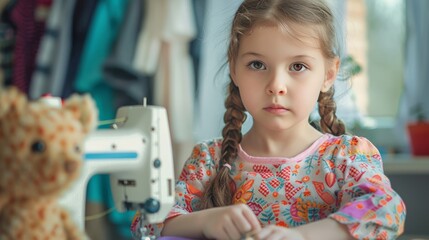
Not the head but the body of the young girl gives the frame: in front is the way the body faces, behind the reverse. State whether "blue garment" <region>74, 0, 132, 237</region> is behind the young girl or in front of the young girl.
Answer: behind

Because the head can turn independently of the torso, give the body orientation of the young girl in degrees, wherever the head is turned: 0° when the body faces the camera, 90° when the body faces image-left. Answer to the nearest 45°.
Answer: approximately 0°

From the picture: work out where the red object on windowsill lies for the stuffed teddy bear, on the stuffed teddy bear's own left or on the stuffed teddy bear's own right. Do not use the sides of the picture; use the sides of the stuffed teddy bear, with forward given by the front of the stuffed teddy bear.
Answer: on the stuffed teddy bear's own left

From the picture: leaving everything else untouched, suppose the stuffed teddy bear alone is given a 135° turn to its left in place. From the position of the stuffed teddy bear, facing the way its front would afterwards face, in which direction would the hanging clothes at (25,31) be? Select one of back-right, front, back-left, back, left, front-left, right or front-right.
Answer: front

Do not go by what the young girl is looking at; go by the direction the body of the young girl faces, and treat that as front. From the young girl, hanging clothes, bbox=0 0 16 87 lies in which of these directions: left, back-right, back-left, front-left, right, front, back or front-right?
back-right

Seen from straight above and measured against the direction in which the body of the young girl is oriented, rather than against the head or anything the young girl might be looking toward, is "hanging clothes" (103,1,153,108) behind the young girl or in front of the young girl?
behind

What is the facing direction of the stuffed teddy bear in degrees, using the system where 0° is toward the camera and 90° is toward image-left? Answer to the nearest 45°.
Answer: approximately 315°
